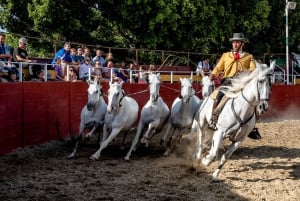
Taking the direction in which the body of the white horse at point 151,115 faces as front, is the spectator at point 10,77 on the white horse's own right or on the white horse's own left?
on the white horse's own right

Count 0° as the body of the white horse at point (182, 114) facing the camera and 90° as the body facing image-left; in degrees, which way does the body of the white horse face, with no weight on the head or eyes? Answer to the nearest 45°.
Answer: approximately 0°

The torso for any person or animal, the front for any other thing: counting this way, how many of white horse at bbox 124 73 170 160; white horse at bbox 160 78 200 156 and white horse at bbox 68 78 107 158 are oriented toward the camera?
3

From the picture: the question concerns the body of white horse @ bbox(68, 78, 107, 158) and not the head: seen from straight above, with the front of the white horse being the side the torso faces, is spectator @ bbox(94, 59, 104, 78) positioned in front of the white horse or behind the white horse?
behind

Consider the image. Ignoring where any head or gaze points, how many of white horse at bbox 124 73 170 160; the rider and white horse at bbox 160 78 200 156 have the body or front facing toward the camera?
3

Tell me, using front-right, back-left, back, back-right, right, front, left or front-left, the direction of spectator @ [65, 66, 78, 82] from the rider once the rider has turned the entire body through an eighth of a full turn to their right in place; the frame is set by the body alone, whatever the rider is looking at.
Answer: right

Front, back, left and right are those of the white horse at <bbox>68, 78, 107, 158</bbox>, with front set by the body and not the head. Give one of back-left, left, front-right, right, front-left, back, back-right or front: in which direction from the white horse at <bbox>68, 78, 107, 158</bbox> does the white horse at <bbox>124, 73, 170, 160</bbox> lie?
left

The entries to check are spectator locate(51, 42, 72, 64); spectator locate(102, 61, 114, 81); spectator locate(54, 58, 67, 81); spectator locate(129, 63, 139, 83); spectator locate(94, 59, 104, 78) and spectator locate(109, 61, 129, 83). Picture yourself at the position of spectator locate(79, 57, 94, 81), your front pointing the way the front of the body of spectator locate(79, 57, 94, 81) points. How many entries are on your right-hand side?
2

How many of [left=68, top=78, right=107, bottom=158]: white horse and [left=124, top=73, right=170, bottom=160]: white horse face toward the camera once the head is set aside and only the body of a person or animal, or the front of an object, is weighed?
2
